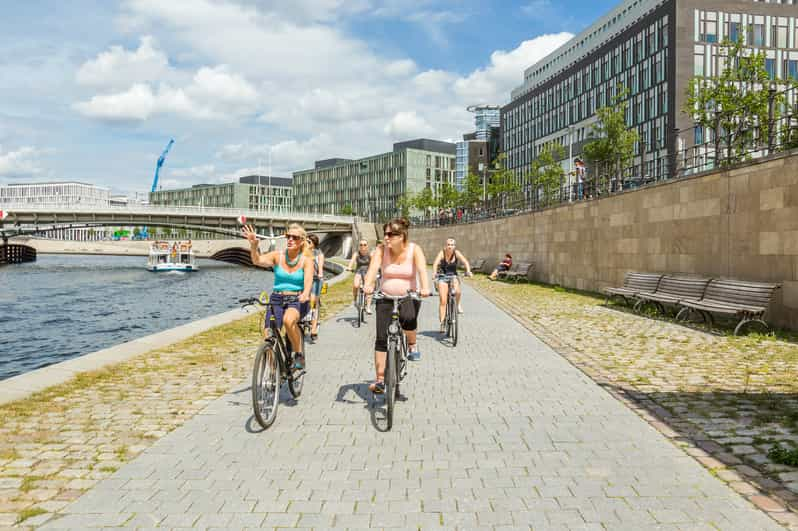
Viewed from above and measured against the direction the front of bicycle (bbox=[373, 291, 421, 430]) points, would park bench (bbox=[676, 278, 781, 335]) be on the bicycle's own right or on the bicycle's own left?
on the bicycle's own left

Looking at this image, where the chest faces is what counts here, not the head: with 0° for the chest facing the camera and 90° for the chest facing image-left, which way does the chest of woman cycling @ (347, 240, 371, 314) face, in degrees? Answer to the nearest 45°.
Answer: approximately 0°

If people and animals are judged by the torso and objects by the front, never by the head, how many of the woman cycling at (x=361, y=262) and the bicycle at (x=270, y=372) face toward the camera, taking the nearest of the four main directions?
2

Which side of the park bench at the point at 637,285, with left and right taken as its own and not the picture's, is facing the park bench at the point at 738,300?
left

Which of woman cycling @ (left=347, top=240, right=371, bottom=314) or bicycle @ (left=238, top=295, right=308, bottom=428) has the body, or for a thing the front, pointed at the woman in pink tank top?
the woman cycling

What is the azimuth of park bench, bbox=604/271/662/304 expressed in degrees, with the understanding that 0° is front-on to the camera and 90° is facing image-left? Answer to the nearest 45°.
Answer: approximately 45°

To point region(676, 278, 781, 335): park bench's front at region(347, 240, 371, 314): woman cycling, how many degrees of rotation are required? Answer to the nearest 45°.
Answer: approximately 45° to its right
